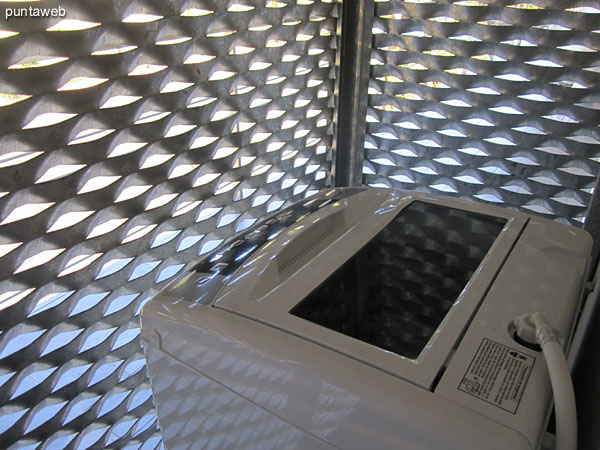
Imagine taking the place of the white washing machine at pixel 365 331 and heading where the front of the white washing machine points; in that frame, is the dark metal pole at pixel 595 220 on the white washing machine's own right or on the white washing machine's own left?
on the white washing machine's own right

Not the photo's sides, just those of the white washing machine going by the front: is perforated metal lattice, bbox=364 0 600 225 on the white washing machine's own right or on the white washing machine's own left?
on the white washing machine's own right
